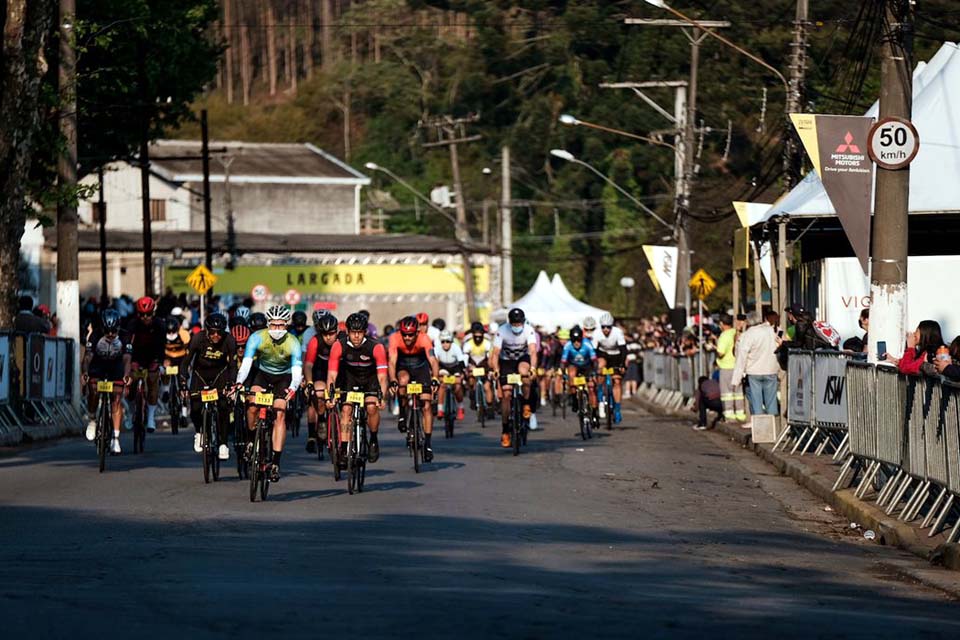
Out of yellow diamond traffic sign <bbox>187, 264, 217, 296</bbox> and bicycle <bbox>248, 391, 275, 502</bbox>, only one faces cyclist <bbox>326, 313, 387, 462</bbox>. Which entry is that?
the yellow diamond traffic sign

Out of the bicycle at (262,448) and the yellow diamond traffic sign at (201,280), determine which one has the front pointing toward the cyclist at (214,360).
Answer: the yellow diamond traffic sign

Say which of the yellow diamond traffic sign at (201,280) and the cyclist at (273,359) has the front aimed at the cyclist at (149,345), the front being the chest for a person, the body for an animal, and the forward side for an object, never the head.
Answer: the yellow diamond traffic sign

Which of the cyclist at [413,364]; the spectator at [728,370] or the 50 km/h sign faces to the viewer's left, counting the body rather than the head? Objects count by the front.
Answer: the spectator

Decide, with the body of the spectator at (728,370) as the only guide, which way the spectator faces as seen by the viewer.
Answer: to the viewer's left

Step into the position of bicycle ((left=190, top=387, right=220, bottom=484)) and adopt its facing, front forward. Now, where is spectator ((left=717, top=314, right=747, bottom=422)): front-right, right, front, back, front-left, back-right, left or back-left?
back-left

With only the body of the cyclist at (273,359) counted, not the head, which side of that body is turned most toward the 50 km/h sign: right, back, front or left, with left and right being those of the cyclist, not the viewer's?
left
